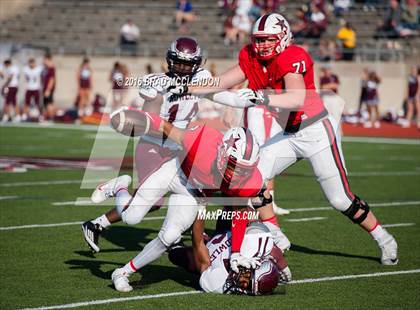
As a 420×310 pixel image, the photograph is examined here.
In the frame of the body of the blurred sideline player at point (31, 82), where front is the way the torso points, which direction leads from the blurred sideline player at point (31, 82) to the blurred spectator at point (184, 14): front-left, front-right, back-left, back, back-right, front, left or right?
back-left

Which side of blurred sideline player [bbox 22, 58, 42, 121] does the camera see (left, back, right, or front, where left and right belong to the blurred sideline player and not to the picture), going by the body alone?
front

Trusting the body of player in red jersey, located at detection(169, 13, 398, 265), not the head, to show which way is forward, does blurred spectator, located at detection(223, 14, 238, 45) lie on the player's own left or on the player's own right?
on the player's own right

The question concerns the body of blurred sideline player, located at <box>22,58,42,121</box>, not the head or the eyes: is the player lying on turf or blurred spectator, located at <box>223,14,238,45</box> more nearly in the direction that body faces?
the player lying on turf

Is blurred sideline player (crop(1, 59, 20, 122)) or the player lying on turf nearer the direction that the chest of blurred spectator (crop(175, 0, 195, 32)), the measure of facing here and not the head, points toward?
the player lying on turf

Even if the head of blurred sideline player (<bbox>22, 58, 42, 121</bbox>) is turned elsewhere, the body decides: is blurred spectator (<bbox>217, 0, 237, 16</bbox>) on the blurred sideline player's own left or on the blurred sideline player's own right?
on the blurred sideline player's own left

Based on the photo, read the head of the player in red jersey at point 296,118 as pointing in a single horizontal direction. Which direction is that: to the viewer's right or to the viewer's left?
to the viewer's left

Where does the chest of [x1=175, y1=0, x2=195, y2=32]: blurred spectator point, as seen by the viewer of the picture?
toward the camera
